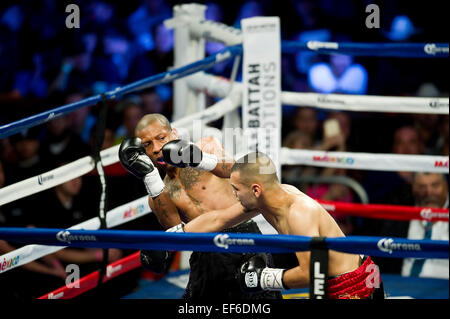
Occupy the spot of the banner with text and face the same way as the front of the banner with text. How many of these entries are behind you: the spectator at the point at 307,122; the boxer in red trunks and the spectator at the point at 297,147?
2

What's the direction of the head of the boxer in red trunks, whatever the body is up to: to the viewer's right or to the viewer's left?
to the viewer's left

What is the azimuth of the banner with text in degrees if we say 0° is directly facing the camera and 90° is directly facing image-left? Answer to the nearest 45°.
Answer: approximately 0°

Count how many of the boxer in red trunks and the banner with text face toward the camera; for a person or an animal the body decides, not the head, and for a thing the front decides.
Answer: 1

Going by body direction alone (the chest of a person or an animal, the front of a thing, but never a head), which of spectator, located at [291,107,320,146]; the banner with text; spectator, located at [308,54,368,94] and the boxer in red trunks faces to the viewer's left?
the boxer in red trunks

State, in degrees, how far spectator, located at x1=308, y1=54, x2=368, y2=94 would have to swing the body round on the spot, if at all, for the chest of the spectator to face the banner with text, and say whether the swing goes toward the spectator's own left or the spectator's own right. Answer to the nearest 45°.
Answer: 0° — they already face it

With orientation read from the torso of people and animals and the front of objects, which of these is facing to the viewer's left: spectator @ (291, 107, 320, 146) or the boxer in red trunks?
the boxer in red trunks

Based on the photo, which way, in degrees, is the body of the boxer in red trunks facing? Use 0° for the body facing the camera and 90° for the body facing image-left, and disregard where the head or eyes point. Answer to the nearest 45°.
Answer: approximately 90°

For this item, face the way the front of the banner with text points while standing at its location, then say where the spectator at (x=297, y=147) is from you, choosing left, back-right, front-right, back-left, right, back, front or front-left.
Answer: back
